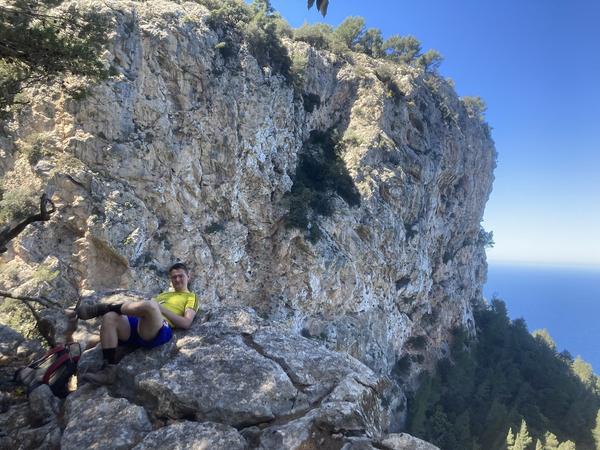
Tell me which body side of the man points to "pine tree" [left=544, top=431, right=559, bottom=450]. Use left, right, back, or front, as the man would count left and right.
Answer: back

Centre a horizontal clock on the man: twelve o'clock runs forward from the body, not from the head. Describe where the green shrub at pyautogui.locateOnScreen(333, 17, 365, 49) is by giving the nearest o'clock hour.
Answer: The green shrub is roughly at 5 o'clock from the man.

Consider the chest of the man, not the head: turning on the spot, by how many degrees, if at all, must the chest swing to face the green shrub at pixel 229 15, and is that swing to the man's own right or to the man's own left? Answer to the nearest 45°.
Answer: approximately 135° to the man's own right

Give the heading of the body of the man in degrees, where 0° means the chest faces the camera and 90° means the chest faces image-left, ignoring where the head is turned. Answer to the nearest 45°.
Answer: approximately 45°

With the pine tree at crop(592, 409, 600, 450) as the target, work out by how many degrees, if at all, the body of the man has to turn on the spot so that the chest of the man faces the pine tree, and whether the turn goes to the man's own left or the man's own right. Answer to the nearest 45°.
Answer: approximately 180°

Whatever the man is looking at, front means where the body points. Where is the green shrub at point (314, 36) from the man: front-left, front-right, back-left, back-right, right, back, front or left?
back-right
